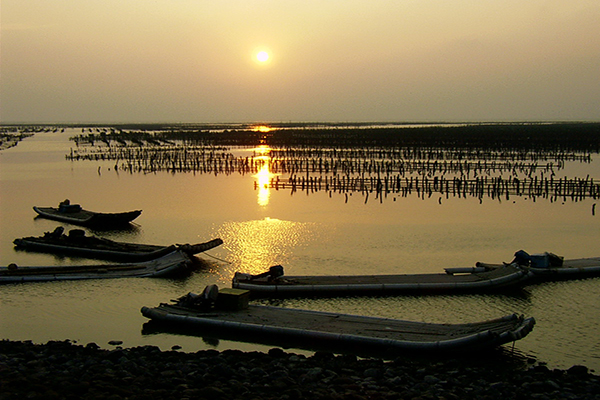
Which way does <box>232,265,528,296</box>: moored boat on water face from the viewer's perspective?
to the viewer's right

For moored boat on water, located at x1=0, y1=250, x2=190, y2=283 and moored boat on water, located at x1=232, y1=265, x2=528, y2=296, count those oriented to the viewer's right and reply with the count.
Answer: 2

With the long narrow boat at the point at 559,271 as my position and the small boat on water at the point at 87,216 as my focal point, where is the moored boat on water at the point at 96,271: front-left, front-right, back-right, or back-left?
front-left

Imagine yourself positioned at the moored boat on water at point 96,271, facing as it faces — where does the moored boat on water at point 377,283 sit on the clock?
the moored boat on water at point 377,283 is roughly at 1 o'clock from the moored boat on water at point 96,271.

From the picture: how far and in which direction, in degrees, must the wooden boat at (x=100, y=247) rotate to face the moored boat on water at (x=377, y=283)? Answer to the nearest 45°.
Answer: approximately 45° to its right

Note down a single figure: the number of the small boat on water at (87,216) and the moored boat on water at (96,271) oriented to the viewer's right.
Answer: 2

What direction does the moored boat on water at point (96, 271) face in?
to the viewer's right

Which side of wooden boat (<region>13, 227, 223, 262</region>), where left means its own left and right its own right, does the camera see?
right

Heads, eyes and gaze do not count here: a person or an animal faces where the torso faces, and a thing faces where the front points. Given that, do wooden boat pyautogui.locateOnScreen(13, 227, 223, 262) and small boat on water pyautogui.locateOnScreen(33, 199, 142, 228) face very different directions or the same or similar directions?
same or similar directions

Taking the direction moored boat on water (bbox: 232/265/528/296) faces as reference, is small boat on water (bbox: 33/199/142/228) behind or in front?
behind

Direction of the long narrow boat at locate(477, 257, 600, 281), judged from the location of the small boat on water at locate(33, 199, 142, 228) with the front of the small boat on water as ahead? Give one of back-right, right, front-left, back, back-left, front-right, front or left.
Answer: front-right

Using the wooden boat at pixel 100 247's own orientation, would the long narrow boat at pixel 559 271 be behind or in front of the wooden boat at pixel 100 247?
in front

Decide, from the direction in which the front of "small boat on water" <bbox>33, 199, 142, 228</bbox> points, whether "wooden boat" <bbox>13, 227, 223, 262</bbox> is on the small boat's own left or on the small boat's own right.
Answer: on the small boat's own right

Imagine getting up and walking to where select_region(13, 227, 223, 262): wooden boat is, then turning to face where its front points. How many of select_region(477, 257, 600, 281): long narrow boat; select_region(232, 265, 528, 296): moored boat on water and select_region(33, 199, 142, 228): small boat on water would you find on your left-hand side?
1

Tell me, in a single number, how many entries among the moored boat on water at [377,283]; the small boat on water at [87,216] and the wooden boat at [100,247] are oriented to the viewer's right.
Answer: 3

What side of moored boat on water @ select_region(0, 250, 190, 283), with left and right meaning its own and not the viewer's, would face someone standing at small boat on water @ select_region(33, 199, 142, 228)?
left

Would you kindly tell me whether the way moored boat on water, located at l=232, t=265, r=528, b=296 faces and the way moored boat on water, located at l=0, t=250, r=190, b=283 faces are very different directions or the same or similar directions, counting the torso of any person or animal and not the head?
same or similar directions

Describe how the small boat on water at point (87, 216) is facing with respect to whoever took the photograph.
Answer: facing to the right of the viewer

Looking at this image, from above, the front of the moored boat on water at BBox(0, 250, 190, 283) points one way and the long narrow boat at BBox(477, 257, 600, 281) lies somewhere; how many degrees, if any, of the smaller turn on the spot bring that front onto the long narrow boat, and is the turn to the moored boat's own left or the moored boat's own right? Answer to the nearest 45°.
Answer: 0° — it already faces it
